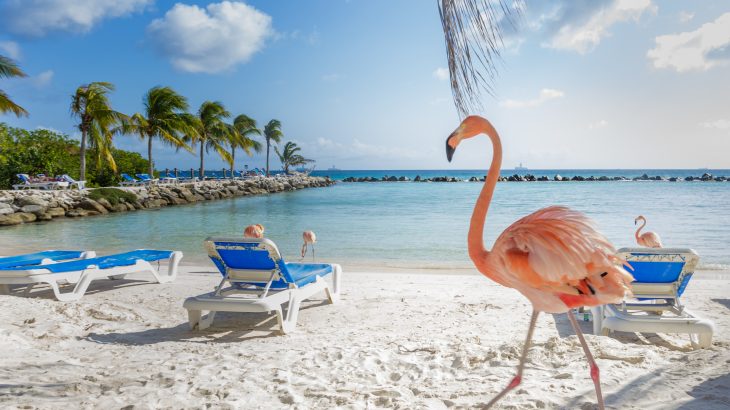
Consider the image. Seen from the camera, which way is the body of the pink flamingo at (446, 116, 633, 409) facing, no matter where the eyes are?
to the viewer's left

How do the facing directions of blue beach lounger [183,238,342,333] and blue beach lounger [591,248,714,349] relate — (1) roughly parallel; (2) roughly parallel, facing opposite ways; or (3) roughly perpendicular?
roughly parallel

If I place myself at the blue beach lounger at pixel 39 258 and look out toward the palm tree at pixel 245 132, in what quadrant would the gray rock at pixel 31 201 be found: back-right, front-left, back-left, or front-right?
front-left

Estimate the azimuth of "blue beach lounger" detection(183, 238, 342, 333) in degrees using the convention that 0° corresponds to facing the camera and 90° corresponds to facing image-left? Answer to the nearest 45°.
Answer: approximately 225°

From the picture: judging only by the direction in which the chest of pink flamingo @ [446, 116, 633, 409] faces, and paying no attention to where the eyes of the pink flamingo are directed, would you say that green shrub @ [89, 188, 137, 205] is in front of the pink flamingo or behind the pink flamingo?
in front

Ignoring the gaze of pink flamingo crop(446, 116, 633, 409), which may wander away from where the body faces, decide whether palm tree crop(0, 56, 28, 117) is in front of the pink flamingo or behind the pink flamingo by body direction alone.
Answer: in front

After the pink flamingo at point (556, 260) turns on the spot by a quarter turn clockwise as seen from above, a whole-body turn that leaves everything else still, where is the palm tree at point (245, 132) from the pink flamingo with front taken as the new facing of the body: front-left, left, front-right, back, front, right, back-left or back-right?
front-left
